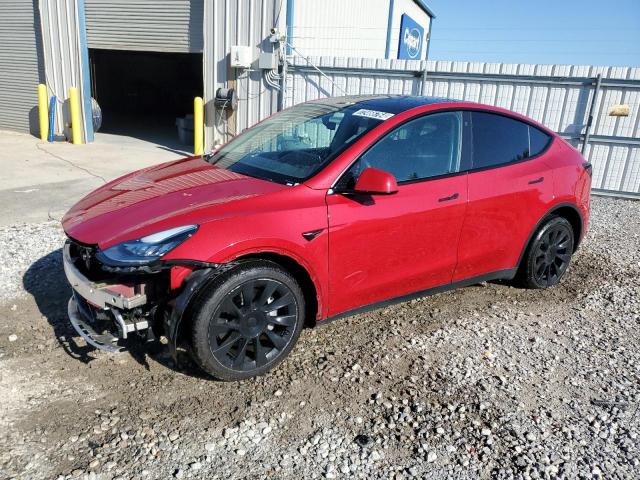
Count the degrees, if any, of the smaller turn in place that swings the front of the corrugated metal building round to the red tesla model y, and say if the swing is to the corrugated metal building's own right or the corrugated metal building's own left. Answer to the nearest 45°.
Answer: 0° — it already faces it

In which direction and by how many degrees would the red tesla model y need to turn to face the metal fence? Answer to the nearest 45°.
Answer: approximately 180°

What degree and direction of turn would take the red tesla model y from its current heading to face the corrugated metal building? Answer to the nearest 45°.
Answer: approximately 135° to its right

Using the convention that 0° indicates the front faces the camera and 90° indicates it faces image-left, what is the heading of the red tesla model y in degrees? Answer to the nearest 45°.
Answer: approximately 45°

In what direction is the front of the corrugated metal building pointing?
toward the camera

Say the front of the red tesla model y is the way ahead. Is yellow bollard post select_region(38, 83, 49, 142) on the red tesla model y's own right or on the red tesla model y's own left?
on the red tesla model y's own right

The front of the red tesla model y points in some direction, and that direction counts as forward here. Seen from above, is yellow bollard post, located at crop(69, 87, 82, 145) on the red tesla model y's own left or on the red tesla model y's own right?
on the red tesla model y's own right

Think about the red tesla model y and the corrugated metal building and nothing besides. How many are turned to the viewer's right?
0

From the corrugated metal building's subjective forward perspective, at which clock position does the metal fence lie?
The metal fence is roughly at 10 o'clock from the corrugated metal building.

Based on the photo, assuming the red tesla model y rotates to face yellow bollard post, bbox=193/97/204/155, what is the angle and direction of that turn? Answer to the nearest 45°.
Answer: approximately 135° to its right
